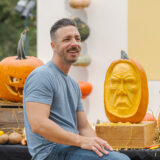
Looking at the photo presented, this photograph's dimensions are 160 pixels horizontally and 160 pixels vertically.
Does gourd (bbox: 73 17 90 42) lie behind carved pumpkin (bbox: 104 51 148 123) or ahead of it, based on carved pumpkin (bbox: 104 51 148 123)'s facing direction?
behind

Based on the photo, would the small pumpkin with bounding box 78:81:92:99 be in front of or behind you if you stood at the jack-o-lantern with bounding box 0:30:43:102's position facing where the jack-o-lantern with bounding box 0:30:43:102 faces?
behind

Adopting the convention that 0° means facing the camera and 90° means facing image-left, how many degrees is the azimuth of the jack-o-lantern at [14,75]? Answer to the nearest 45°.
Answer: approximately 0°

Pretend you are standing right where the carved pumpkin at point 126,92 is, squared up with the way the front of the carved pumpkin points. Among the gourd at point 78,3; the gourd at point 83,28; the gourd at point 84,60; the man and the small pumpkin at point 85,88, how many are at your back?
4

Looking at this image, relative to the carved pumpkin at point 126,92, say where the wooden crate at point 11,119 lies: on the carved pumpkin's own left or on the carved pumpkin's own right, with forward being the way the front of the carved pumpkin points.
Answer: on the carved pumpkin's own right

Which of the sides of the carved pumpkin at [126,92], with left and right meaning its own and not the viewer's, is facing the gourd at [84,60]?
back

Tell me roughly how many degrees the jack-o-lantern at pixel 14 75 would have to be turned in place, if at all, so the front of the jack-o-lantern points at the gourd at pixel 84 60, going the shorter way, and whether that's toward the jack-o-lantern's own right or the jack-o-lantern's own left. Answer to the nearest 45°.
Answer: approximately 135° to the jack-o-lantern's own left

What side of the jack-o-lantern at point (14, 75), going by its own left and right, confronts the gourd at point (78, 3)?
left

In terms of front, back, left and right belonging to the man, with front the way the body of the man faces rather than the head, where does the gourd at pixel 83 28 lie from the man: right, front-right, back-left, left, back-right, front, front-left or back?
back-left

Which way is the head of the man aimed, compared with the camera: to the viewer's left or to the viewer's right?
to the viewer's right

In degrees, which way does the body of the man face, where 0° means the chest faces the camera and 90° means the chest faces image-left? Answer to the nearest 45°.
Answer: approximately 315°

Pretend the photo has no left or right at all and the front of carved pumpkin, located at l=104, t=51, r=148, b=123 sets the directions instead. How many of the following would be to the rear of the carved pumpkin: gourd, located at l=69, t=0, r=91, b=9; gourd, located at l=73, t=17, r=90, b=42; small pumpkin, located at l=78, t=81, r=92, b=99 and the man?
3

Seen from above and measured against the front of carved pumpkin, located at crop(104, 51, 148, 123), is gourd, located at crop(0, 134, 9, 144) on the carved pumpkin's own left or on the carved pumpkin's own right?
on the carved pumpkin's own right
